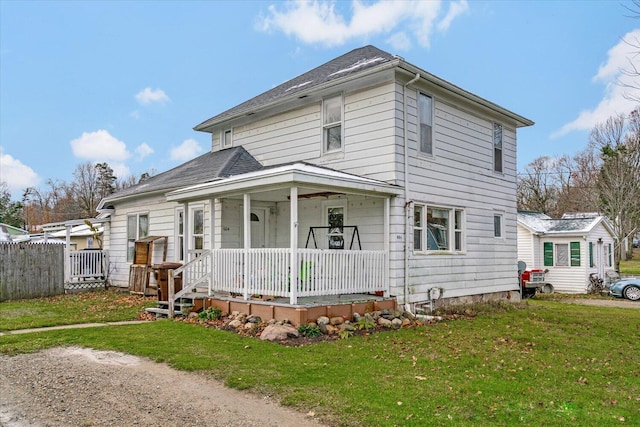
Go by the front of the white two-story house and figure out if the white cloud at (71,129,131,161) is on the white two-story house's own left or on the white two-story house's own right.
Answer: on the white two-story house's own right

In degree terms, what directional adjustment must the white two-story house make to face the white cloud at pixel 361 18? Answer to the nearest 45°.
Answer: approximately 135° to its right

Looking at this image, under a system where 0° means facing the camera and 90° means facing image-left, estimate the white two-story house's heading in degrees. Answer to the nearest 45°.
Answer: approximately 45°

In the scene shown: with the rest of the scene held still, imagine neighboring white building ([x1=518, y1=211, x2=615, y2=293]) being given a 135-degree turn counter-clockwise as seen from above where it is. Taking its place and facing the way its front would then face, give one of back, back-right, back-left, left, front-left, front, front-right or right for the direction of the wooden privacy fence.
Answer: back-left

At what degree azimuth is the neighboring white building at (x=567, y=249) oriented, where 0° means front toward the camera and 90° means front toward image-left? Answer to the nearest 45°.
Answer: approximately 315°

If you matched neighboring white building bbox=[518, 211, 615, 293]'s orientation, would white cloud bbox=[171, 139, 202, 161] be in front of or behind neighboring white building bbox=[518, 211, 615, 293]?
behind

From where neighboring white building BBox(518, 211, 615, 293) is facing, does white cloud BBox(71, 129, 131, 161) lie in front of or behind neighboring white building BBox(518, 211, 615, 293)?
behind

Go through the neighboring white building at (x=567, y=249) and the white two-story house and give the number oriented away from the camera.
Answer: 0

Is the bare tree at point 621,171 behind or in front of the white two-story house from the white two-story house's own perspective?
behind

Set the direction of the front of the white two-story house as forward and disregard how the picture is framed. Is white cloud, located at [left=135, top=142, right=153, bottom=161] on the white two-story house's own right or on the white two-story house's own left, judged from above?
on the white two-story house's own right

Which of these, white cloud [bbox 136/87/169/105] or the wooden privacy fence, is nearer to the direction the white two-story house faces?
the wooden privacy fence

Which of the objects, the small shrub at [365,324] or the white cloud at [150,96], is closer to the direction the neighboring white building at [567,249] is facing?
the small shrub
